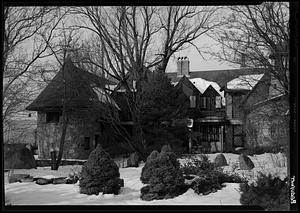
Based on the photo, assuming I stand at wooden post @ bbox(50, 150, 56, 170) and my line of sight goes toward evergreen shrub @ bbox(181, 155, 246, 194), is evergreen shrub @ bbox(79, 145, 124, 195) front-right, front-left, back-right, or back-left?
front-right

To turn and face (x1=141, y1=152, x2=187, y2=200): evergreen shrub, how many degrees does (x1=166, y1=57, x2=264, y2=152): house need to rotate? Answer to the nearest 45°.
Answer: approximately 45° to its right

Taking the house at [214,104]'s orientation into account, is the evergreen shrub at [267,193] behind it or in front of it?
in front

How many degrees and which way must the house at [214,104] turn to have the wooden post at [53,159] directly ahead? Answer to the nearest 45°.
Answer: approximately 90° to its right

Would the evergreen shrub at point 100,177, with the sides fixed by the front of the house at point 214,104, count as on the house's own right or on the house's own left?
on the house's own right

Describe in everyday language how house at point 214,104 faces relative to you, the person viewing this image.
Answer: facing the viewer
